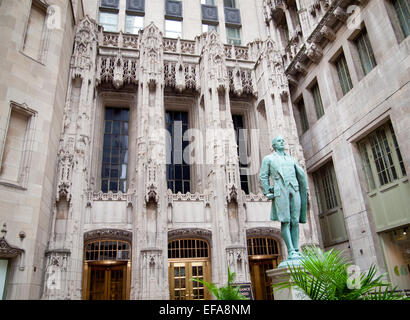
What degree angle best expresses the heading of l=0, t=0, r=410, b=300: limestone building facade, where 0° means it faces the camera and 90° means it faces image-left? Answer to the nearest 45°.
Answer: approximately 0°

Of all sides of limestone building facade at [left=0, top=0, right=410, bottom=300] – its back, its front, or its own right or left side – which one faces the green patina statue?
front
